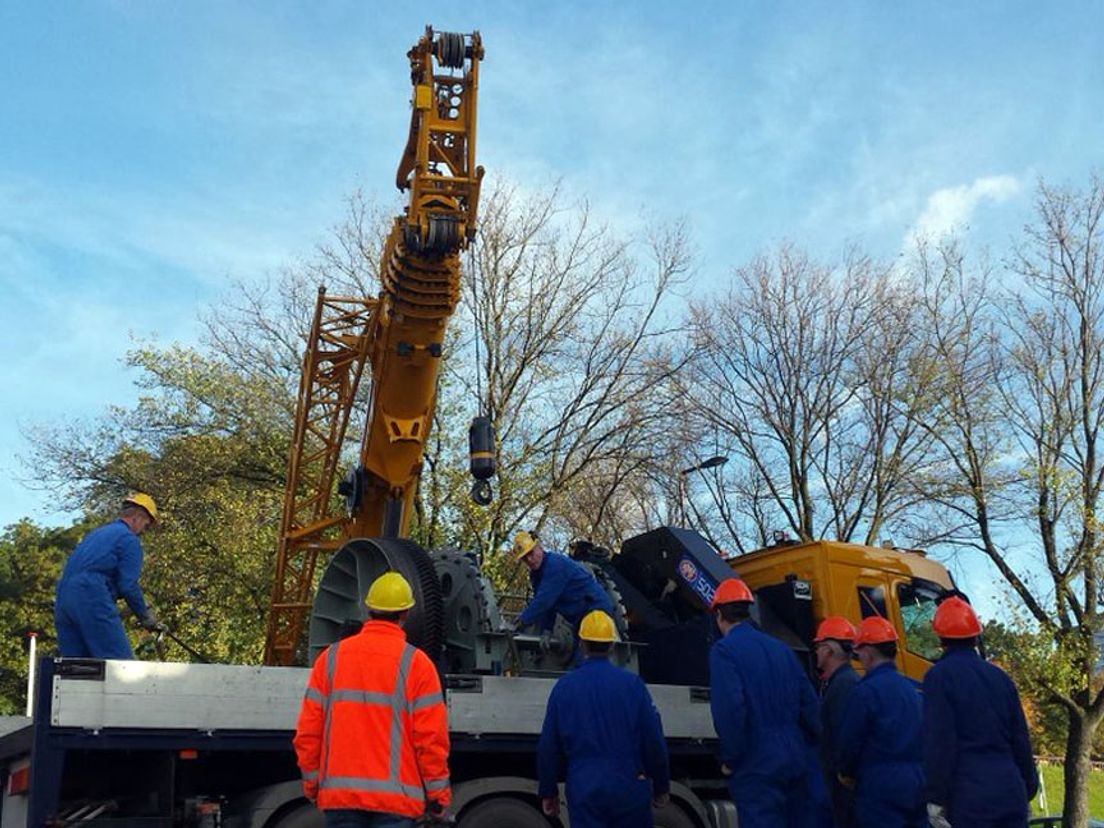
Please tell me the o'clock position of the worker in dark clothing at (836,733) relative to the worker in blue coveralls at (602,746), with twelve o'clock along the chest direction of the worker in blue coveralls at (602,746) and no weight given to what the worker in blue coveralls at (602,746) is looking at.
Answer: the worker in dark clothing at (836,733) is roughly at 2 o'clock from the worker in blue coveralls at (602,746).

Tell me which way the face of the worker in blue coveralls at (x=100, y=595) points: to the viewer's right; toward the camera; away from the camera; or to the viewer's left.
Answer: to the viewer's right

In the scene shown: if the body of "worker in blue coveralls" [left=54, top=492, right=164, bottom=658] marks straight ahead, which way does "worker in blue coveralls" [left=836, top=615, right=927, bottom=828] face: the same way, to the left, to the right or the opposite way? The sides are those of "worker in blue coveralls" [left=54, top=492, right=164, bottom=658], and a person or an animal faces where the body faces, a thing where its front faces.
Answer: to the left

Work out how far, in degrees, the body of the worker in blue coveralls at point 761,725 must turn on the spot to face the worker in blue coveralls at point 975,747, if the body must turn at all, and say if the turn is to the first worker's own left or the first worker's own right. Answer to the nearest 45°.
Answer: approximately 135° to the first worker's own right

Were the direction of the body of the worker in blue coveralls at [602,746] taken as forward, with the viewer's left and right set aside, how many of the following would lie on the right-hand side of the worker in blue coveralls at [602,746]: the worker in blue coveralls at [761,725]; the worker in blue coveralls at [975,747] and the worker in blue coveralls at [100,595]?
2

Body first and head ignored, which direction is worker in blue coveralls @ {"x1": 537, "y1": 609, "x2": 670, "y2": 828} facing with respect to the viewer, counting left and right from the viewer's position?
facing away from the viewer

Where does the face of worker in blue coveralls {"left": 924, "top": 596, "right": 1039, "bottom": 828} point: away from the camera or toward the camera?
away from the camera

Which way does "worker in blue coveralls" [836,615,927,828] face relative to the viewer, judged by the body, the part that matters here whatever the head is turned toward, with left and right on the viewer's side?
facing away from the viewer and to the left of the viewer

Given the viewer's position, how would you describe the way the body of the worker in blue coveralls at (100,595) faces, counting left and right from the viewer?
facing to the right of the viewer

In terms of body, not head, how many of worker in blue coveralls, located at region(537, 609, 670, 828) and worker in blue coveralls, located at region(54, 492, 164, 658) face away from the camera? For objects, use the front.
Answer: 1

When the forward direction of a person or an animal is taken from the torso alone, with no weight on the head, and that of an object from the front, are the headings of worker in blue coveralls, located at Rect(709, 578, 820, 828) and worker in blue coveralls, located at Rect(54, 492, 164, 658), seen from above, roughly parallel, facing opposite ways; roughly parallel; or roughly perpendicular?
roughly perpendicular
